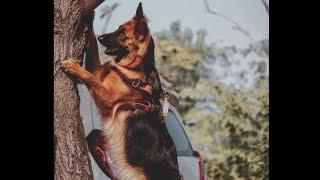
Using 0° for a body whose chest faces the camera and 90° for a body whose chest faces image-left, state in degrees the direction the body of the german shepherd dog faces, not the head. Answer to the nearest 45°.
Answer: approximately 90°

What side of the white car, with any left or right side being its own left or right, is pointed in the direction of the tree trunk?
front

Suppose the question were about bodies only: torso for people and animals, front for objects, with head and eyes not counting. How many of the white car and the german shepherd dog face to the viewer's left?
2
